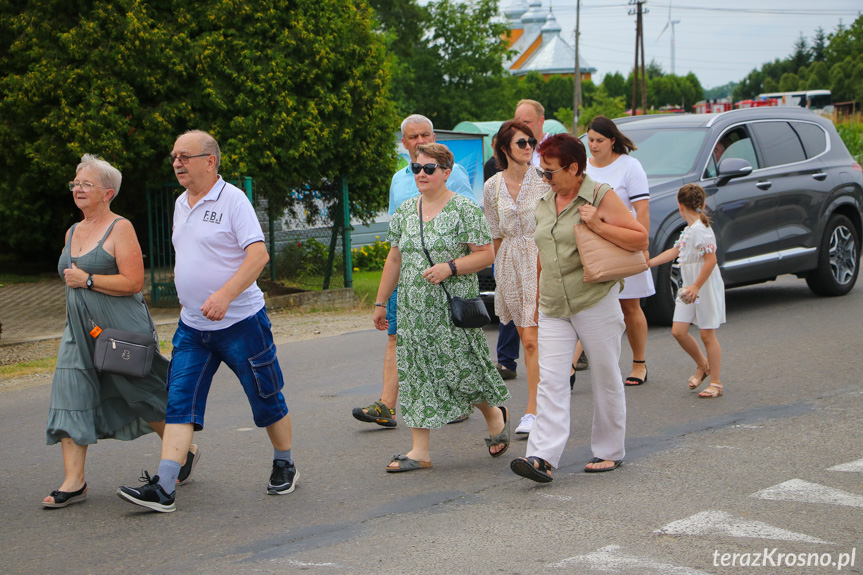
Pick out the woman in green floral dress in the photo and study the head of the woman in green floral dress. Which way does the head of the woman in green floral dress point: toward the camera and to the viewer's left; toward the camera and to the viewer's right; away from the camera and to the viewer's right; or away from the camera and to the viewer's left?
toward the camera and to the viewer's left

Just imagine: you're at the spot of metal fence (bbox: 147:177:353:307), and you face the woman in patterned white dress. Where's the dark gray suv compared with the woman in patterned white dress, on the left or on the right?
left

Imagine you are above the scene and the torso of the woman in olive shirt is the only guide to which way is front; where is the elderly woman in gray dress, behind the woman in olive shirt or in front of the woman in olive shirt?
in front

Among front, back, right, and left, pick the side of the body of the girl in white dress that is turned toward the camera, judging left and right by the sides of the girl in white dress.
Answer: left

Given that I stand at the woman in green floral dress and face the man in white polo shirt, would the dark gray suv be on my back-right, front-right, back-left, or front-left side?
back-right

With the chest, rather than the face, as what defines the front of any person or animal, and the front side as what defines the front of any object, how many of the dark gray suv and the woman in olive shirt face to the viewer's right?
0

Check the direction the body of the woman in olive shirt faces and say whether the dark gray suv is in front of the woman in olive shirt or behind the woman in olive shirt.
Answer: behind

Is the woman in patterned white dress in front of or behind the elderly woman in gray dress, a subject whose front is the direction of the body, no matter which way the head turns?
behind

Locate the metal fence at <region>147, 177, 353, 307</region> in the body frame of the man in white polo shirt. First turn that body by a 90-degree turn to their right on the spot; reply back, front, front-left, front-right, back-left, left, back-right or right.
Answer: front-right

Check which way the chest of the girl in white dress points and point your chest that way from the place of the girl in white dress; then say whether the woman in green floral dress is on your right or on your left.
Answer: on your left

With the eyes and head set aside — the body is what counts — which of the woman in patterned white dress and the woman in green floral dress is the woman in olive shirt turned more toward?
the woman in green floral dress
